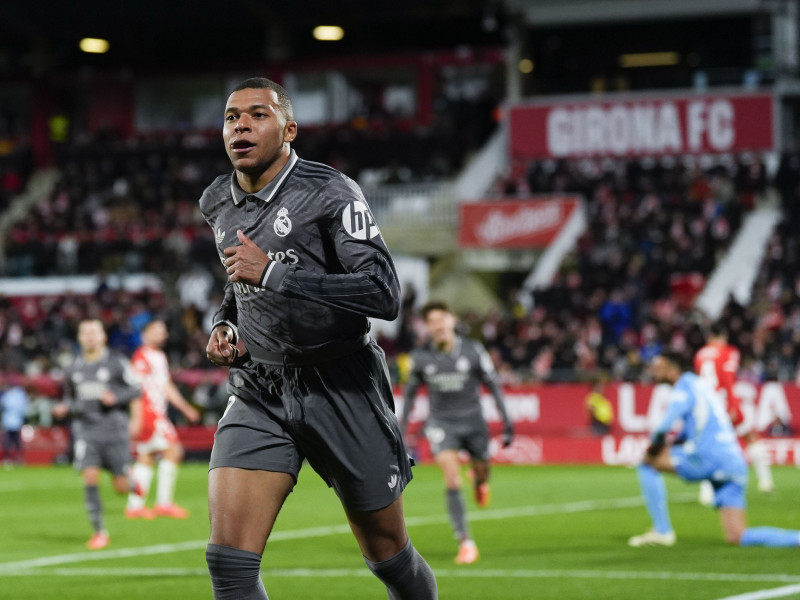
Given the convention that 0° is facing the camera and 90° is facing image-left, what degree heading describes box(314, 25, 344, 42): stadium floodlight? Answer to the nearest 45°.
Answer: approximately 0°

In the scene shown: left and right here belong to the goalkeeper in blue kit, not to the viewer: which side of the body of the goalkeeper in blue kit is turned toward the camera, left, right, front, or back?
left

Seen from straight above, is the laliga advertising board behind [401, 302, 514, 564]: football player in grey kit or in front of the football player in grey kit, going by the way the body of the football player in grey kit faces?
behind

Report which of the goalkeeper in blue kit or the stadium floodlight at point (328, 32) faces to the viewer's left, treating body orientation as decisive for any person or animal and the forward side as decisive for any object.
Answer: the goalkeeper in blue kit

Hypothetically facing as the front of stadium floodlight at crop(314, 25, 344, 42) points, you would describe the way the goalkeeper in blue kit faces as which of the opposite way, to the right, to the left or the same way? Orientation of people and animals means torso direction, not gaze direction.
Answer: to the right

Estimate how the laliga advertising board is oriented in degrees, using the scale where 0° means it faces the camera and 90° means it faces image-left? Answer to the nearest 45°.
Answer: approximately 0°

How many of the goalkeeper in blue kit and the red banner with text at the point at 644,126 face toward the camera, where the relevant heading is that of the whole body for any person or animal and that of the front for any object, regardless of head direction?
1

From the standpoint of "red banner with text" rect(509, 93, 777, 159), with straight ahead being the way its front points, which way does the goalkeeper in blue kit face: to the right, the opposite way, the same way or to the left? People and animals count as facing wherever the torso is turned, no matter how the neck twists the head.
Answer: to the right
